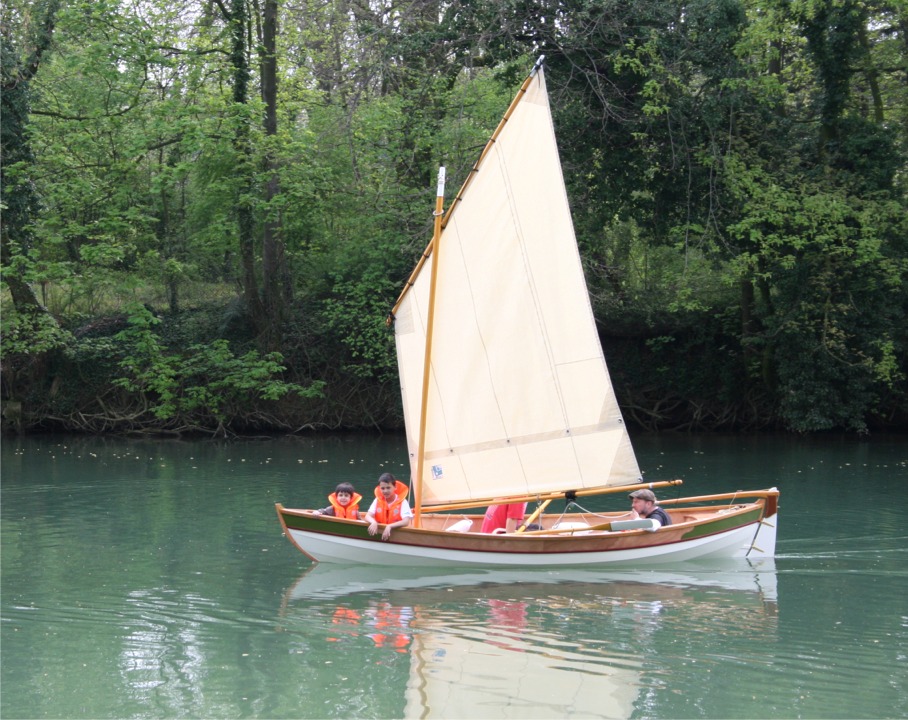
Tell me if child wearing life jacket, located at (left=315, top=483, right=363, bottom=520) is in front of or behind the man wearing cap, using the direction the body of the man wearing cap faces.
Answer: in front

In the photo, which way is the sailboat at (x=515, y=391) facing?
to the viewer's left

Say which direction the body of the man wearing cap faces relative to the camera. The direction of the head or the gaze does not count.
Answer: to the viewer's left

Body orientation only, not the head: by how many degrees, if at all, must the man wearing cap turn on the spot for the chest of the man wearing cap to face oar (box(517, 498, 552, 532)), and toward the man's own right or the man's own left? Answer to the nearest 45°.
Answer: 0° — they already face it
